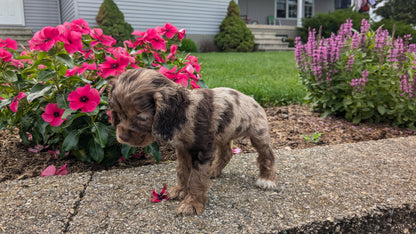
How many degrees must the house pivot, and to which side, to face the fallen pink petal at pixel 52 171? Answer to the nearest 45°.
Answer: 0° — it already faces it

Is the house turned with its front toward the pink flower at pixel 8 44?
yes

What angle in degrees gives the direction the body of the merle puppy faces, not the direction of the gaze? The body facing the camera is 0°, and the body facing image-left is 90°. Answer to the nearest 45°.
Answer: approximately 45°

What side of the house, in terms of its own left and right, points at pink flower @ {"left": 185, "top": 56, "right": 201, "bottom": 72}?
front

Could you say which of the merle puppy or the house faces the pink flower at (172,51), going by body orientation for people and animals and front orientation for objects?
the house

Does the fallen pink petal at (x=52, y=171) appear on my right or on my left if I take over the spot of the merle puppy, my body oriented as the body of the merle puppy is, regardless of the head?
on my right

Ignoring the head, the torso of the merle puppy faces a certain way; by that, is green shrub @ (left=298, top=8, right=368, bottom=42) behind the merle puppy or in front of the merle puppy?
behind

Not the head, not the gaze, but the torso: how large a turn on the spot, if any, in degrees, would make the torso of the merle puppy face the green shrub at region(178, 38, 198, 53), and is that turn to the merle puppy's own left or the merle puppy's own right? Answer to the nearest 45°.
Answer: approximately 135° to the merle puppy's own right

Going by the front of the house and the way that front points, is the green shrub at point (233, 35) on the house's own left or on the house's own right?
on the house's own left

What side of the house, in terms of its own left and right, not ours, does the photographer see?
front

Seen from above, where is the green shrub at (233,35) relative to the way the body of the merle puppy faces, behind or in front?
behind

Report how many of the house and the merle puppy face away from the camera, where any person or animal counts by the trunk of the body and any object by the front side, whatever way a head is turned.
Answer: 0

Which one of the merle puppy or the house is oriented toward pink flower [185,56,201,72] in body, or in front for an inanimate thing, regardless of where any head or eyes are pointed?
the house

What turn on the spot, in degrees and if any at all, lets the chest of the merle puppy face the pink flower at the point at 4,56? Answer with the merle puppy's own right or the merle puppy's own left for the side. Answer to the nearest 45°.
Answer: approximately 90° to the merle puppy's own right
